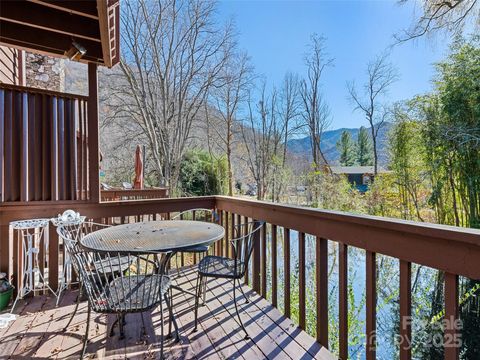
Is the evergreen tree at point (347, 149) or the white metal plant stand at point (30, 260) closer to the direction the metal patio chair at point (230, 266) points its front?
the white metal plant stand

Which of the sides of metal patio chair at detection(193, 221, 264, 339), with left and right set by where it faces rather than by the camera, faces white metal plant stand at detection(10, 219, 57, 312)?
front

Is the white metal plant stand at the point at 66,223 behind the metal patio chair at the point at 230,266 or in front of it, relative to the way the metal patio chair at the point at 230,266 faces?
in front

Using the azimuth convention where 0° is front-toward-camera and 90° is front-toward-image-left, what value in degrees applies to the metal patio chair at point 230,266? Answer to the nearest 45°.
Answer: approximately 90°

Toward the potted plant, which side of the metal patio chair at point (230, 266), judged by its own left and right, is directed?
front

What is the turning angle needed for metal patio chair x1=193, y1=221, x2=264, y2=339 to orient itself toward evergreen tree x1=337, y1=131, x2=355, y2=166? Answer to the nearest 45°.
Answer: approximately 135° to its right
